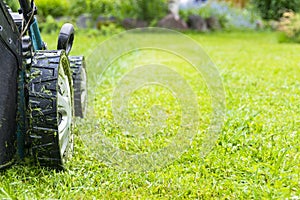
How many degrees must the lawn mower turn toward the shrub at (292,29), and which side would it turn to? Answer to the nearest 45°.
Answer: approximately 45° to its right

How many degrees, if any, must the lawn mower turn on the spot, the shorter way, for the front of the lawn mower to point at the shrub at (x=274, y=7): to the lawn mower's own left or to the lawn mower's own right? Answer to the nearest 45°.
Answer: approximately 45° to the lawn mower's own right

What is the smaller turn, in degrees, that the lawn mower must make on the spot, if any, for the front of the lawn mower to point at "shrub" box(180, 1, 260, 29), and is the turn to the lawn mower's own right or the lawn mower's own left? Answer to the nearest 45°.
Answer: approximately 45° to the lawn mower's own right

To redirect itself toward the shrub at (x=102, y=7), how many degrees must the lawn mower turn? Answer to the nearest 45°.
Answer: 0° — it already faces it

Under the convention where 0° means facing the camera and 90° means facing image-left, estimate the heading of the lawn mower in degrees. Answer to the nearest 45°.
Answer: approximately 180°

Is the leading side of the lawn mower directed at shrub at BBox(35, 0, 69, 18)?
yes
